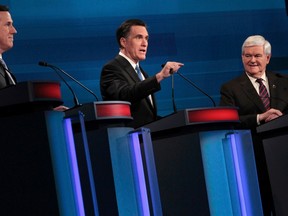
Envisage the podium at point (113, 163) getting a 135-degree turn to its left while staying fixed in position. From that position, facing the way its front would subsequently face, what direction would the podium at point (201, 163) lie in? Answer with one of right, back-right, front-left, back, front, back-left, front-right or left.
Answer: front-right

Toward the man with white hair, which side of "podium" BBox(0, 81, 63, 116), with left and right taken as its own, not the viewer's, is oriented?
left

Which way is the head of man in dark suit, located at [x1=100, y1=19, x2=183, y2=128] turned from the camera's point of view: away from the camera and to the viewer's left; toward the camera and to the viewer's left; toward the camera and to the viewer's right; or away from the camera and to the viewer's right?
toward the camera and to the viewer's right

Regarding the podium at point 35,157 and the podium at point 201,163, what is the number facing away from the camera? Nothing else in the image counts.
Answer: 0

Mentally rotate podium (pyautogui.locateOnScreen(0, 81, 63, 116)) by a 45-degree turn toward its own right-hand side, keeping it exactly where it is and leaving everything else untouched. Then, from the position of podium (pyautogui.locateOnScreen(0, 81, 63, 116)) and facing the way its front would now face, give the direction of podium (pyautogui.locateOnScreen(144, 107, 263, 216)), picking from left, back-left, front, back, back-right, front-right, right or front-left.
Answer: back-left

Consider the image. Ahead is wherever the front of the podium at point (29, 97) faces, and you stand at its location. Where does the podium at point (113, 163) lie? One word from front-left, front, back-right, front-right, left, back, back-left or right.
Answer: left

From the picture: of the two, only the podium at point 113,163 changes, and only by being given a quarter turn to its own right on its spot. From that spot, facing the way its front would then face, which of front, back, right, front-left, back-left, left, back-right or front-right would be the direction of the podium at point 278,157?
back

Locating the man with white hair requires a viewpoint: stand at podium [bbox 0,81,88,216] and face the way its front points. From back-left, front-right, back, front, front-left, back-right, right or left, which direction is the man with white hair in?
left

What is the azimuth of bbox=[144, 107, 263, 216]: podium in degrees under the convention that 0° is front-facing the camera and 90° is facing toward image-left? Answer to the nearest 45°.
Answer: approximately 315°

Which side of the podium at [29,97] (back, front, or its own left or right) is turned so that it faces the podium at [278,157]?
left

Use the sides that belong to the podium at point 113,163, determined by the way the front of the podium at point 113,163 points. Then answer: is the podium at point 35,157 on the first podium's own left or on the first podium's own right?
on the first podium's own right

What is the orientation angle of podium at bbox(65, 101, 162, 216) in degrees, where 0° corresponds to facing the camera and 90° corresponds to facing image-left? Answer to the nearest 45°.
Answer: approximately 315°

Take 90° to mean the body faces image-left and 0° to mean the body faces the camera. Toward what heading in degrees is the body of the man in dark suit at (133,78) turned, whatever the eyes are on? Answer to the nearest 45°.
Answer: approximately 315°

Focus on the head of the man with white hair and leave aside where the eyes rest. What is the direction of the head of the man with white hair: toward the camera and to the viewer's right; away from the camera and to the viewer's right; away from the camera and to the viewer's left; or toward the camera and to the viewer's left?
toward the camera and to the viewer's left

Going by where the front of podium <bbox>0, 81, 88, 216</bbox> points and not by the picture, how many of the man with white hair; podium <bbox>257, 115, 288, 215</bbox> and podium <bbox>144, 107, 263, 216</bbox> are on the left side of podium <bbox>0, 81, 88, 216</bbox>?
3

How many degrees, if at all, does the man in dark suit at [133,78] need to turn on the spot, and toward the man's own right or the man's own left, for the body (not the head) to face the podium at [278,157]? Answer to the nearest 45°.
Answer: approximately 45° to the man's own left
